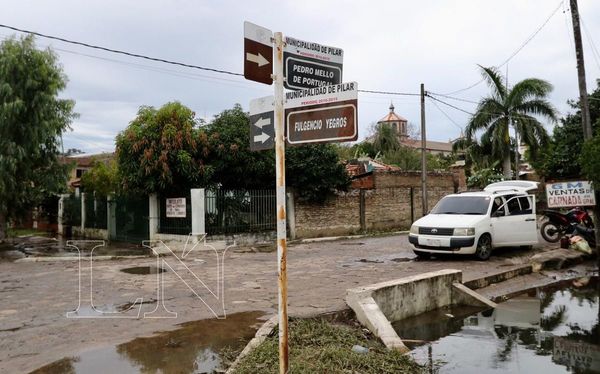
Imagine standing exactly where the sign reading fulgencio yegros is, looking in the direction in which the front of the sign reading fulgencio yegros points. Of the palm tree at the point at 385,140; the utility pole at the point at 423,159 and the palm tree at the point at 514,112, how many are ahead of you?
0

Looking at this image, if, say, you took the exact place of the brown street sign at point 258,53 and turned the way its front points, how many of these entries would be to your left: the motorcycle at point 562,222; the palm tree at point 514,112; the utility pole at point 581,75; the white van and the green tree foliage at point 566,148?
5

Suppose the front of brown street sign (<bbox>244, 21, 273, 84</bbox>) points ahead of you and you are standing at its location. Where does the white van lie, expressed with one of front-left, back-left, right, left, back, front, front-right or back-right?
left

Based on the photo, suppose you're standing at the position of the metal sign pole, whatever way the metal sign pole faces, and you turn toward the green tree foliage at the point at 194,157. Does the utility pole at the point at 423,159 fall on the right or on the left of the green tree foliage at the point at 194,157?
right

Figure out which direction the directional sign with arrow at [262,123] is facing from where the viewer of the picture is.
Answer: facing the viewer and to the left of the viewer

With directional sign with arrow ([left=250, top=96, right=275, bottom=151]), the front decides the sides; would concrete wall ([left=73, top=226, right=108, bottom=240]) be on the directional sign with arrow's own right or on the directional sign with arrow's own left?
on the directional sign with arrow's own right

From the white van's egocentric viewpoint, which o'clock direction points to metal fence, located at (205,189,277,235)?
The metal fence is roughly at 2 o'clock from the white van.

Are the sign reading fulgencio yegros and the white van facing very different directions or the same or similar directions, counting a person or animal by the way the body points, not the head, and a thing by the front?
same or similar directions

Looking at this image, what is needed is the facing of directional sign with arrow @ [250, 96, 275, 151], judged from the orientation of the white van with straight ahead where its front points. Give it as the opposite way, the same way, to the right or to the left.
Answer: the same way

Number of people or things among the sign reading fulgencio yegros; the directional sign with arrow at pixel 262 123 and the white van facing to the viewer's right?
0

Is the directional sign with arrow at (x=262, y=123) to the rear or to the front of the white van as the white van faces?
to the front

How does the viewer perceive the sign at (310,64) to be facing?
facing the viewer and to the right of the viewer

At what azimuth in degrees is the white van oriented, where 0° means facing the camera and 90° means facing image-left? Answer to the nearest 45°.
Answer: approximately 45°

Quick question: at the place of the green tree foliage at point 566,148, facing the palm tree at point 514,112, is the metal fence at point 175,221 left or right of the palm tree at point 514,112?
left
